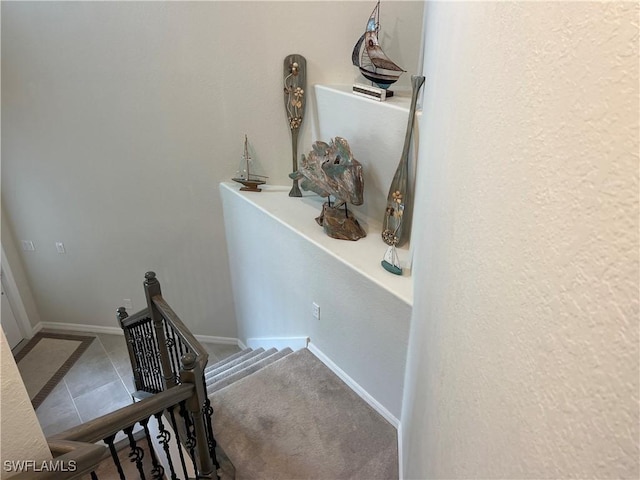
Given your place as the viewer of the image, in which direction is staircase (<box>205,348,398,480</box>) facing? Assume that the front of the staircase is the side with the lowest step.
facing away from the viewer and to the left of the viewer

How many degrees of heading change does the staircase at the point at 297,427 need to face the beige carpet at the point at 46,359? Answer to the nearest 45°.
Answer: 0° — it already faces it

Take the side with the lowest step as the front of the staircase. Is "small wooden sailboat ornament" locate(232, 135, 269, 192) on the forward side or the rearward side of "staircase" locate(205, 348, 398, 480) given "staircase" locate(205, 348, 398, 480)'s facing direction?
on the forward side
